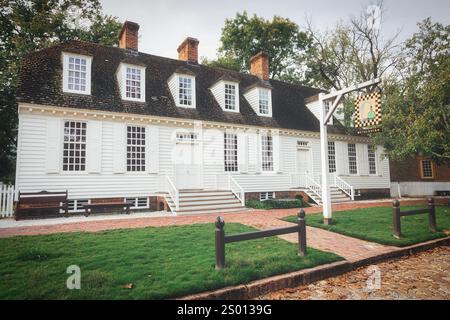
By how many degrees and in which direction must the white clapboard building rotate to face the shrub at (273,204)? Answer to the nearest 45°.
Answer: approximately 45° to its left

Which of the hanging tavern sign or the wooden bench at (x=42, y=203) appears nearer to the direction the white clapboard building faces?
the hanging tavern sign

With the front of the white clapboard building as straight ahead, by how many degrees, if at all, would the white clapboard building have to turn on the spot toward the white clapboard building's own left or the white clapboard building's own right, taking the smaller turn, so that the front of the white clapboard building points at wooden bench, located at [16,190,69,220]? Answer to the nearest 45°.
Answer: approximately 90° to the white clapboard building's own right

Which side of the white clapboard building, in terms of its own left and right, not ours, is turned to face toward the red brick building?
left

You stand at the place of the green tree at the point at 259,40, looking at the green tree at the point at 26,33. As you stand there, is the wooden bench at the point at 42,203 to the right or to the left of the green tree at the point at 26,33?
left

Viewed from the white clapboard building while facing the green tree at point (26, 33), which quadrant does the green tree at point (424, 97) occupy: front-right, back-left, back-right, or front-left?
back-right

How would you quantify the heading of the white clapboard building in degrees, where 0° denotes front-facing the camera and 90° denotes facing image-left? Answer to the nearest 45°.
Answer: approximately 315°

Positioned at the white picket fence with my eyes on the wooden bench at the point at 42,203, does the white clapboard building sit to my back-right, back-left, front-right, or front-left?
front-left

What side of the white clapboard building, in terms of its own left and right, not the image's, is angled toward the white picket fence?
right

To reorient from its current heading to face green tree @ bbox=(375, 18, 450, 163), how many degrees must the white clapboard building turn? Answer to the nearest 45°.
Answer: approximately 45° to its left
